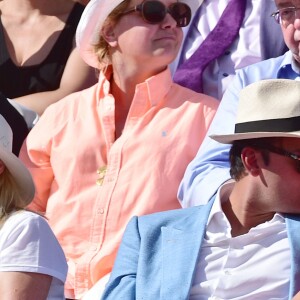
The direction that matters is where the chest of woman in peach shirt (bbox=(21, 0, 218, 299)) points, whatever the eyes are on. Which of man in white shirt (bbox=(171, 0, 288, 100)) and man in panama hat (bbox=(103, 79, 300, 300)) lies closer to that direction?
the man in panama hat

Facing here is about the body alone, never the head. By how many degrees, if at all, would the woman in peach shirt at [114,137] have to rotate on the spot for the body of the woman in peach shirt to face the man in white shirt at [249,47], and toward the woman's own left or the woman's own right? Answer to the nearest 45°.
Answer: approximately 135° to the woman's own left

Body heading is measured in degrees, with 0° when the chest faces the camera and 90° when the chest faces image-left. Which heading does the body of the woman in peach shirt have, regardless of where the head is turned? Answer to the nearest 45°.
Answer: approximately 0°
